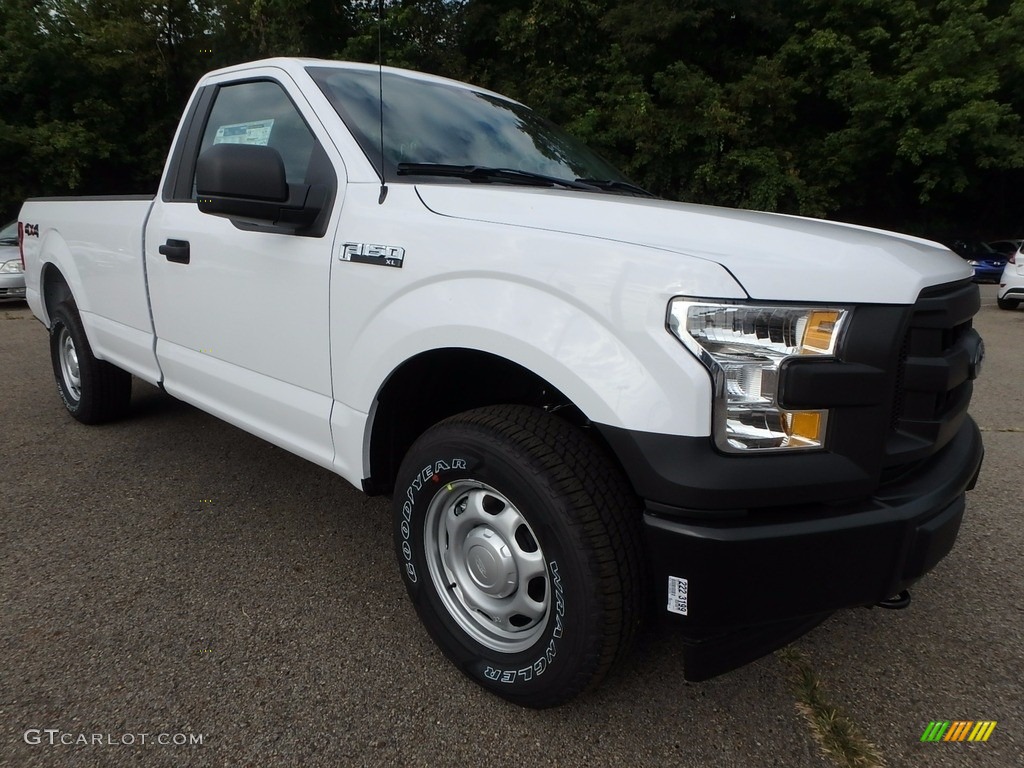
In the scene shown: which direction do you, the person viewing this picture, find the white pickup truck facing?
facing the viewer and to the right of the viewer

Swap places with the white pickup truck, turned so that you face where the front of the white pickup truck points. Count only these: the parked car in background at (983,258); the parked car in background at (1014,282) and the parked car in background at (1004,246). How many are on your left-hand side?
3

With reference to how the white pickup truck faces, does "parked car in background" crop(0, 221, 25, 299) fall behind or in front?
behind

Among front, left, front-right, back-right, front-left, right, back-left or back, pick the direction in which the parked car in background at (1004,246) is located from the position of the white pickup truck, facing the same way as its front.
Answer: left

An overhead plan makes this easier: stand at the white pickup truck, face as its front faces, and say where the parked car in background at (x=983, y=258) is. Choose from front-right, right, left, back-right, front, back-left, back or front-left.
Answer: left

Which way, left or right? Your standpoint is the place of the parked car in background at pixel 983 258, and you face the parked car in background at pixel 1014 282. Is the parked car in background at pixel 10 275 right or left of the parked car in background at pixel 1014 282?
right

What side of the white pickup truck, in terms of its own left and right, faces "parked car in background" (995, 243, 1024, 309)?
left
